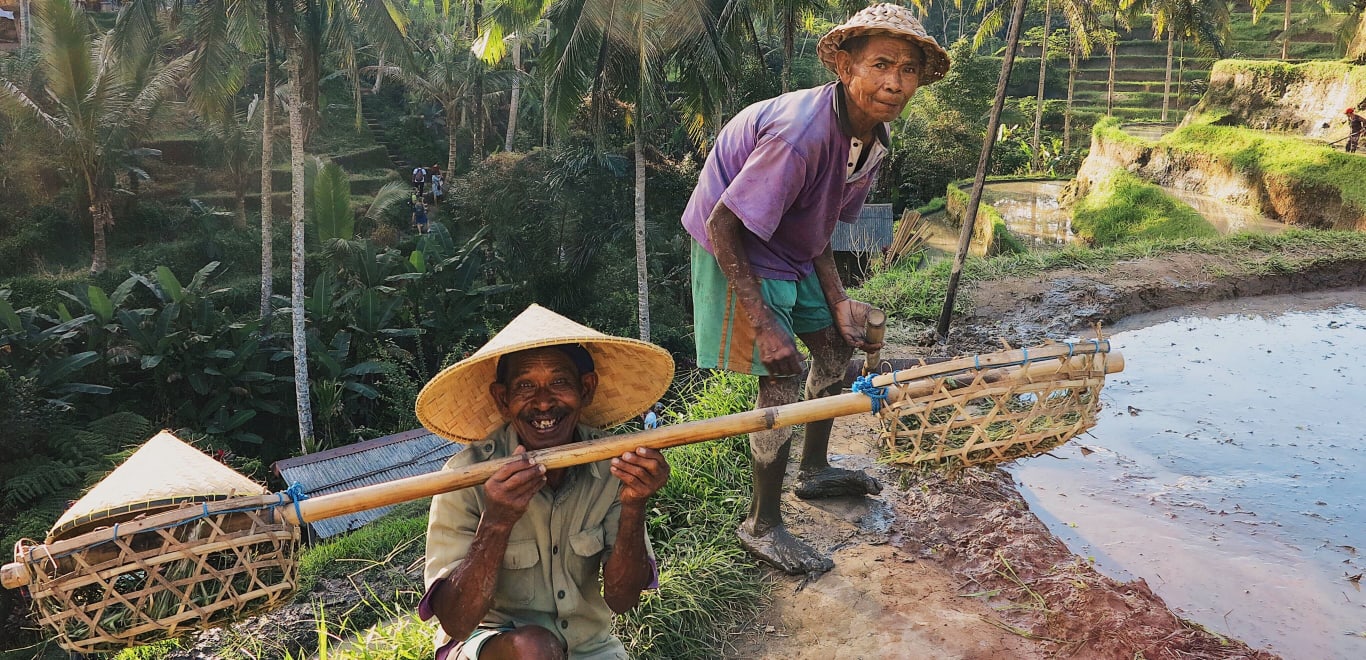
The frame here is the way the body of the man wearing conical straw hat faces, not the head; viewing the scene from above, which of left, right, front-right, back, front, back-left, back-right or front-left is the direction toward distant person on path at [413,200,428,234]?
back

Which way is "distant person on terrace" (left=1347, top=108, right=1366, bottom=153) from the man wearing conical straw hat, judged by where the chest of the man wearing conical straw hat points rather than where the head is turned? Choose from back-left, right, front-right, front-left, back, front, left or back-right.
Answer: back-left

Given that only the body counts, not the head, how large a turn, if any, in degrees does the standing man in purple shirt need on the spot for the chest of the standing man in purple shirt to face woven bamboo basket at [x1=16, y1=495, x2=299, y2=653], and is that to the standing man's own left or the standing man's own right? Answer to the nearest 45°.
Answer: approximately 90° to the standing man's own right

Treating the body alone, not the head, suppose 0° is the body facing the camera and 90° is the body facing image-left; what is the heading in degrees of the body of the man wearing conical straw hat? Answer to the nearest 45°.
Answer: approximately 0°

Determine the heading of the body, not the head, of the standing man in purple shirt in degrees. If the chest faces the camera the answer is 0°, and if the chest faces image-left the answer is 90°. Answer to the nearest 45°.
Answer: approximately 315°

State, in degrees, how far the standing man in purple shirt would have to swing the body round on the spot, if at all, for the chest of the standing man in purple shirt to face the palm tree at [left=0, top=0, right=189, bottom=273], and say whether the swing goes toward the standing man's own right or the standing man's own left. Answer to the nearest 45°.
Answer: approximately 180°

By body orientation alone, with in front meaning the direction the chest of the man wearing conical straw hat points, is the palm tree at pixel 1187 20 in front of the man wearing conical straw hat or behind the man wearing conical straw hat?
behind

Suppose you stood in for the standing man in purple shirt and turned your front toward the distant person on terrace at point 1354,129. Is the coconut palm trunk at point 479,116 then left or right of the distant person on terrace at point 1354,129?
left

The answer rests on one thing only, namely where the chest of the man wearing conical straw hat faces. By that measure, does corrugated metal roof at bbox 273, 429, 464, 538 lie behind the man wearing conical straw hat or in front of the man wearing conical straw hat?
behind
